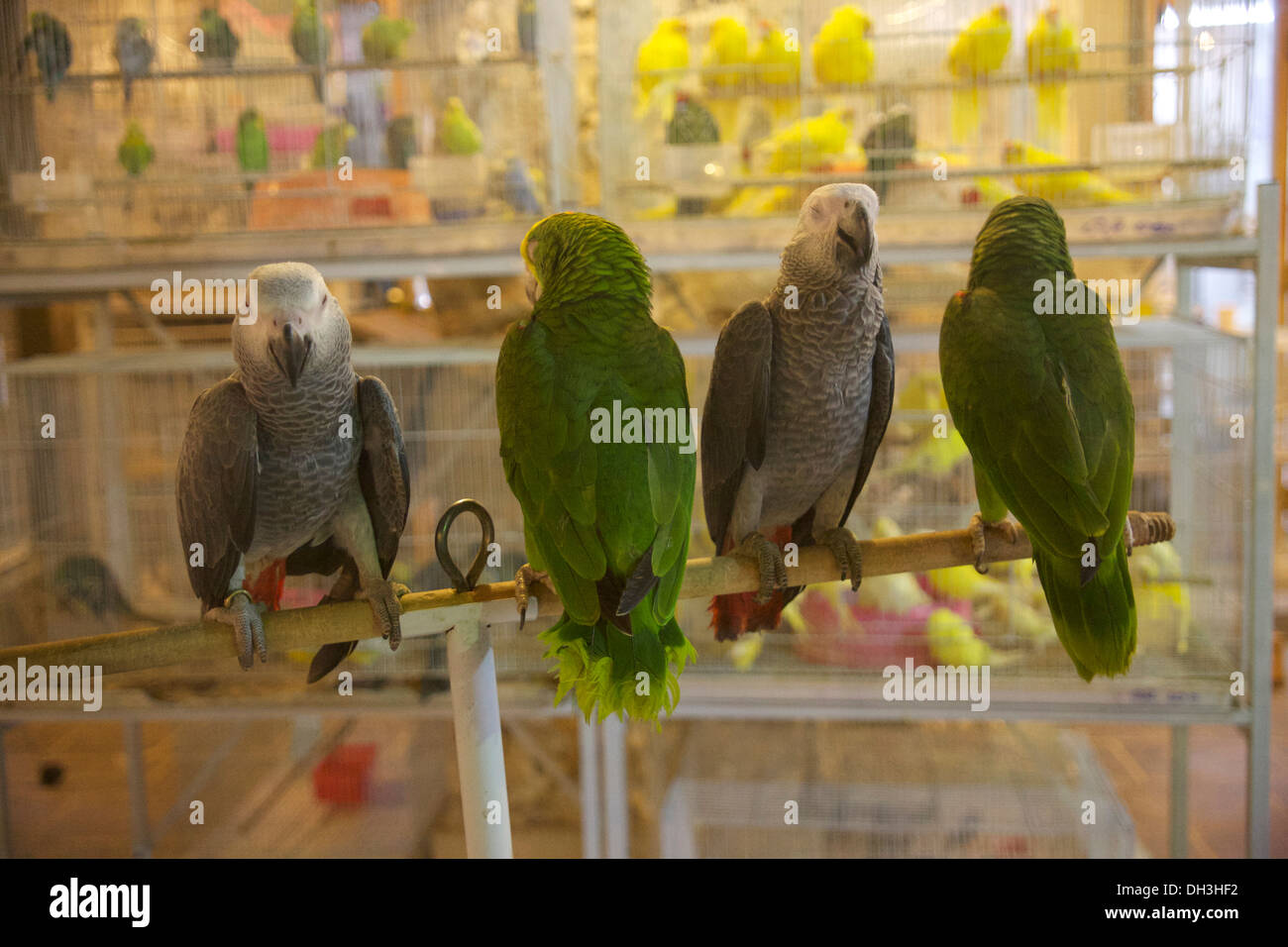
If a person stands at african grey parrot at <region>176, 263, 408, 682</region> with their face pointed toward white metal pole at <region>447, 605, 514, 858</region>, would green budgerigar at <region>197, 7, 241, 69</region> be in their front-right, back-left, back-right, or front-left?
back-left

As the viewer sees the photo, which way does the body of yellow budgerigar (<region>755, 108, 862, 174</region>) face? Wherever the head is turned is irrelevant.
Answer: to the viewer's right

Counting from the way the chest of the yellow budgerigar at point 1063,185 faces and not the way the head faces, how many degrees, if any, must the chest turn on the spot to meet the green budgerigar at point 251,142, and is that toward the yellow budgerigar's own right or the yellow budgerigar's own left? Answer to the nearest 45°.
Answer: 0° — it already faces it
